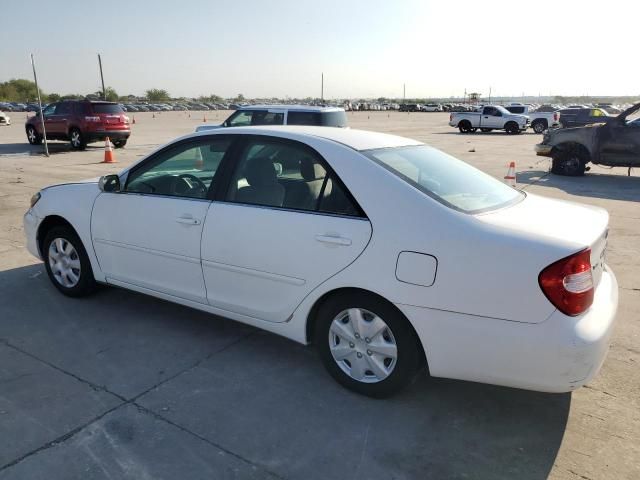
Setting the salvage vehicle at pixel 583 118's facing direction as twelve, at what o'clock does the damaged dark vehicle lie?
The damaged dark vehicle is roughly at 3 o'clock from the salvage vehicle.

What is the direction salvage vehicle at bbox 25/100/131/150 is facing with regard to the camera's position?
facing away from the viewer and to the left of the viewer

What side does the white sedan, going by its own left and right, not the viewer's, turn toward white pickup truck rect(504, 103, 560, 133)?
right

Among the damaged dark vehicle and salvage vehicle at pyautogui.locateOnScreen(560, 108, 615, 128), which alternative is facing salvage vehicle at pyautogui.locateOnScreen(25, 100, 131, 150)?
the damaged dark vehicle

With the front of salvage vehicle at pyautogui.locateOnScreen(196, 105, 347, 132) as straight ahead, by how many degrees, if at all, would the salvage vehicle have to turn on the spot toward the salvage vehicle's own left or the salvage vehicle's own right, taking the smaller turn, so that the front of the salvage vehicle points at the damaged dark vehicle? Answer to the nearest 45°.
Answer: approximately 180°

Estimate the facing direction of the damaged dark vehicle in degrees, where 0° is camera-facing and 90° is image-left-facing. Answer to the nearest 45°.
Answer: approximately 90°

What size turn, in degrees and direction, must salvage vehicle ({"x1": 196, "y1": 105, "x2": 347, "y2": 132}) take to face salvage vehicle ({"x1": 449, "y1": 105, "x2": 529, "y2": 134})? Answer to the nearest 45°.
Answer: approximately 135° to its right

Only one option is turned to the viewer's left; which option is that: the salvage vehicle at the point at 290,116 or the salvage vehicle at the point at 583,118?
the salvage vehicle at the point at 290,116

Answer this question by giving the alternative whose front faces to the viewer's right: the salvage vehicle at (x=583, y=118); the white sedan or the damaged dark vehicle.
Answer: the salvage vehicle

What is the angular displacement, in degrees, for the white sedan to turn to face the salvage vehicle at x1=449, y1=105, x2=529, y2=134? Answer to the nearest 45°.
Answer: approximately 45° to its right

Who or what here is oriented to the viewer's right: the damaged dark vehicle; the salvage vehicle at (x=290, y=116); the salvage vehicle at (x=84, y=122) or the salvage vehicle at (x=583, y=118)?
the salvage vehicle at (x=583, y=118)

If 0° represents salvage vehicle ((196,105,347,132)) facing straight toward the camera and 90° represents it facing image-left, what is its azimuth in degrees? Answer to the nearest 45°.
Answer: approximately 90°
